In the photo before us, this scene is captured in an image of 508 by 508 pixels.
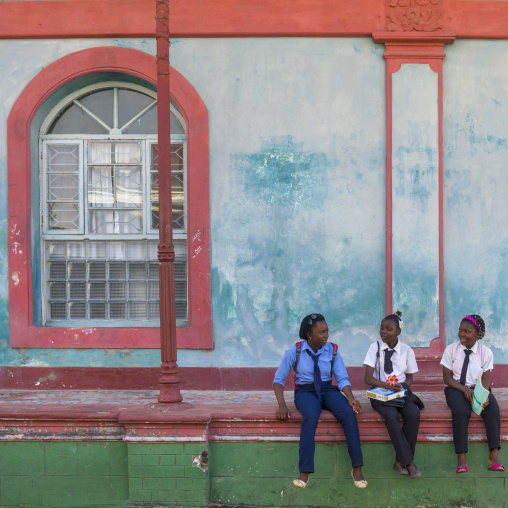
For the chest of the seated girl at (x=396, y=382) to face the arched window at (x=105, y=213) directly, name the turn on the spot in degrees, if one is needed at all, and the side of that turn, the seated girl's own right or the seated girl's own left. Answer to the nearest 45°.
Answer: approximately 90° to the seated girl's own right

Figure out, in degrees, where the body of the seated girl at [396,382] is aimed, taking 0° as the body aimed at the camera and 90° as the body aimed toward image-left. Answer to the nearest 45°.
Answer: approximately 0°

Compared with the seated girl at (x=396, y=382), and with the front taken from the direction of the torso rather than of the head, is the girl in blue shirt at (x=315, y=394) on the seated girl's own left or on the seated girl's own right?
on the seated girl's own right

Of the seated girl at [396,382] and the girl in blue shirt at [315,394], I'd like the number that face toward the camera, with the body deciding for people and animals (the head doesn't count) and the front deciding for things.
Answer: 2

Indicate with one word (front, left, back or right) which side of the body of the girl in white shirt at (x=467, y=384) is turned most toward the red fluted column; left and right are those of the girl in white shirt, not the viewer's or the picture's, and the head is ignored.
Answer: right

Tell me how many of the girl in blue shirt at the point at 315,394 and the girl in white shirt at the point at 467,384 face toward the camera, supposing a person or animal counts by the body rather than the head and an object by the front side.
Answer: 2
